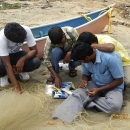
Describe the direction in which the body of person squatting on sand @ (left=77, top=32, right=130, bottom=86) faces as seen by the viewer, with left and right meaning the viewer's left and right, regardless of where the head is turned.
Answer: facing to the left of the viewer

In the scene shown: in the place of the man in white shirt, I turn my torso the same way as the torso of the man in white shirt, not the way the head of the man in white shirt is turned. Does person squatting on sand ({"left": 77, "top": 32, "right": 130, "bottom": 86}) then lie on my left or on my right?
on my left

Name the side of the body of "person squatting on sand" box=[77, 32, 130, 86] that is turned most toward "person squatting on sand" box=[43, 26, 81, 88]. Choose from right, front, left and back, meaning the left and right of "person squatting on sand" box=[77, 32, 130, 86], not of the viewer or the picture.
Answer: front

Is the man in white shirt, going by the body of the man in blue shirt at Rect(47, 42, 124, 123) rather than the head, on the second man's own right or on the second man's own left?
on the second man's own right

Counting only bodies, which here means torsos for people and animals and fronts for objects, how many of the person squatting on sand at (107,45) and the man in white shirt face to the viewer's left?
1

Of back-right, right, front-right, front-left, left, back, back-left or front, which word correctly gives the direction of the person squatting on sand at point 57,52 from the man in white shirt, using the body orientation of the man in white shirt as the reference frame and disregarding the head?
left

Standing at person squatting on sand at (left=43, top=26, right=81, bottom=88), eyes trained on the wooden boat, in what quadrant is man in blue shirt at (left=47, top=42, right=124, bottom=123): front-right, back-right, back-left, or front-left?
back-right

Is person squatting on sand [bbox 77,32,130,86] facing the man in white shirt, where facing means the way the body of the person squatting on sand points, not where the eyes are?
yes

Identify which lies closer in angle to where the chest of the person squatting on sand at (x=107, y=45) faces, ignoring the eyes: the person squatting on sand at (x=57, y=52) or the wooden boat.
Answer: the person squatting on sand
